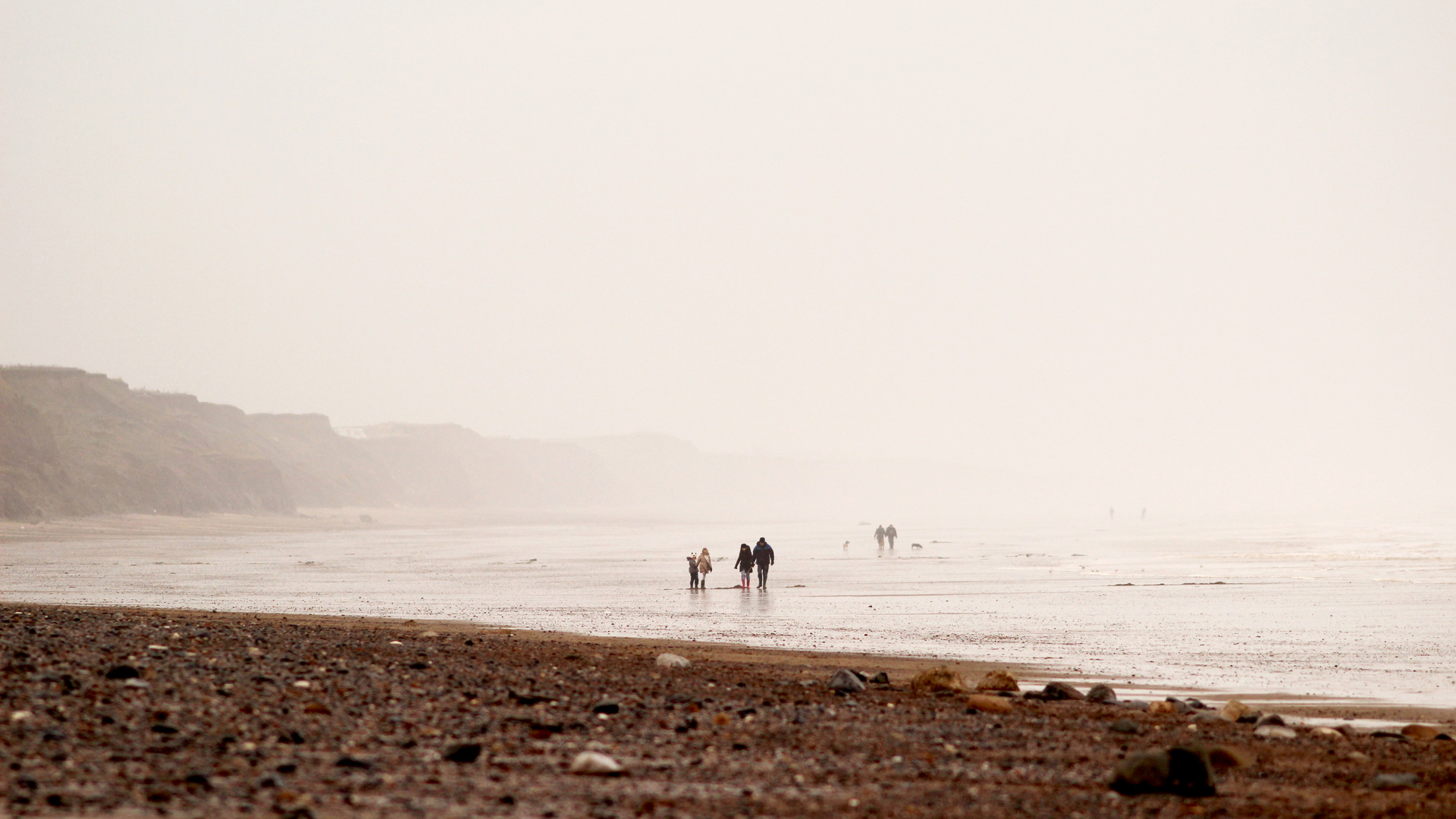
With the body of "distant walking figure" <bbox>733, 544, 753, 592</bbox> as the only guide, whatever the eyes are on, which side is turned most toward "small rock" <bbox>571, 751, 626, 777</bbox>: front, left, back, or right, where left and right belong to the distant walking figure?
front

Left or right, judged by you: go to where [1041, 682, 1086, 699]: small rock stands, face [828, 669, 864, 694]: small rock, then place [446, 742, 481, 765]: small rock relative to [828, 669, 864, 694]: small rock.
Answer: left

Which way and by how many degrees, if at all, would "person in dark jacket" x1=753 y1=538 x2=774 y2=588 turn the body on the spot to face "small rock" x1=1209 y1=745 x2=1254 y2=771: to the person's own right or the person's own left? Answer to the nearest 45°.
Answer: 0° — they already face it

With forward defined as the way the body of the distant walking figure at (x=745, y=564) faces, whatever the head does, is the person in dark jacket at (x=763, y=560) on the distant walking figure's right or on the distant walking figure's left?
on the distant walking figure's left

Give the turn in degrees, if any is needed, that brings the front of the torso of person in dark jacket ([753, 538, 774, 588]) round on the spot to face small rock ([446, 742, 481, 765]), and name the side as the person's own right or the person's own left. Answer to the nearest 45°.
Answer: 0° — they already face it

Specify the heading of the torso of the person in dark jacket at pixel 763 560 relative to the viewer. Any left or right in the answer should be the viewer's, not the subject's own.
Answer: facing the viewer

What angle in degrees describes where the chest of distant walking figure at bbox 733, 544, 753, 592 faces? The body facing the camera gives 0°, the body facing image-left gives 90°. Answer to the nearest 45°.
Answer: approximately 0°

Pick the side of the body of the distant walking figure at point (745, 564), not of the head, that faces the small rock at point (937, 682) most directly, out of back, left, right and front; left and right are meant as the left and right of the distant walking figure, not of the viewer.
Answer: front

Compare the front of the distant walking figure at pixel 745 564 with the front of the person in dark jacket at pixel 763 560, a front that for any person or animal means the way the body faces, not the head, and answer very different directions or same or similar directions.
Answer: same or similar directions
